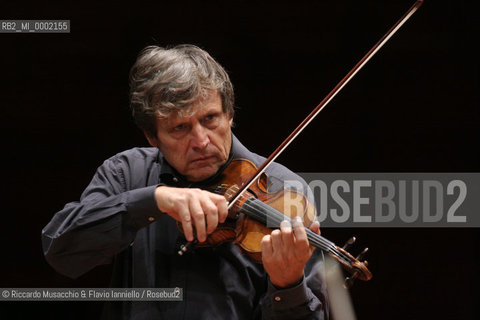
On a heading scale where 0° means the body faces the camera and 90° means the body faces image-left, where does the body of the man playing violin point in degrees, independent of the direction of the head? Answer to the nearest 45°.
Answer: approximately 0°
